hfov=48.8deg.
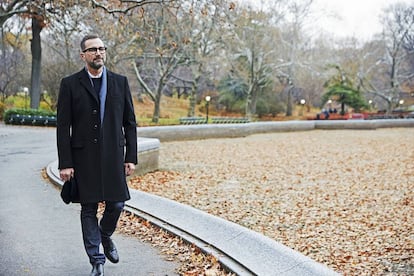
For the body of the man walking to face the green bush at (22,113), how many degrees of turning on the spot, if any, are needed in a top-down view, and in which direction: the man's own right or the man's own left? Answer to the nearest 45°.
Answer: approximately 180°

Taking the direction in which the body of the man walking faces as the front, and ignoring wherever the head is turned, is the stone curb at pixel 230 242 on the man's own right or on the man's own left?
on the man's own left

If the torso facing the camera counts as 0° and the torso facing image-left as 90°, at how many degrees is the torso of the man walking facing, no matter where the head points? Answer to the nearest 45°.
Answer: approximately 0°

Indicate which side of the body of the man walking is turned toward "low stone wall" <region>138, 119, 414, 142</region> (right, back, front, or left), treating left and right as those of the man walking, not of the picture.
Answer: back

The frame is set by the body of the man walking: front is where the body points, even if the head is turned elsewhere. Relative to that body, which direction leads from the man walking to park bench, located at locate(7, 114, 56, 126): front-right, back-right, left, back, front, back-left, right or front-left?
back
